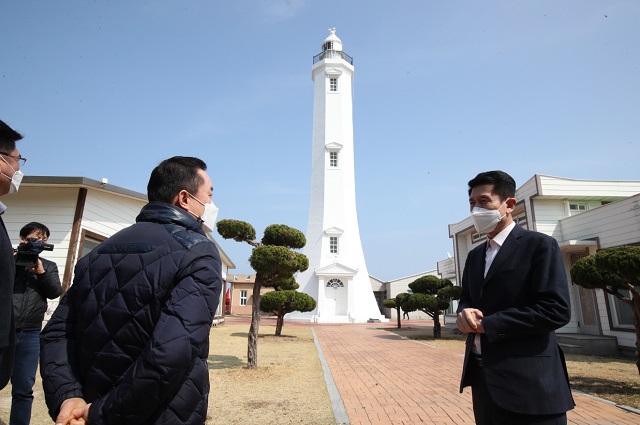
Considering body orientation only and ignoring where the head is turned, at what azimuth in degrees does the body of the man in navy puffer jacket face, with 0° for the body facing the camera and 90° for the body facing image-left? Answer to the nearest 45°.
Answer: approximately 225°

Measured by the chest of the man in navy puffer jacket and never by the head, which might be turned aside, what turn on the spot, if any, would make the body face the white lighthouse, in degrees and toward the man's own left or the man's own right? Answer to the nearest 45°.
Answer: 0° — they already face it

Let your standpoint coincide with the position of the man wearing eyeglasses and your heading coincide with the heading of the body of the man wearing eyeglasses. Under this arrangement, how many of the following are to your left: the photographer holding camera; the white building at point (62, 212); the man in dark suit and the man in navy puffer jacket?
2

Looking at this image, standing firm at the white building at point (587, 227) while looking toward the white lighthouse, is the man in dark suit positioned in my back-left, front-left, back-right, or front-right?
back-left

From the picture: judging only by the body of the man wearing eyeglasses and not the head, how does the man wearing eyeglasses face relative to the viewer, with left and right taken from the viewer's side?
facing to the right of the viewer

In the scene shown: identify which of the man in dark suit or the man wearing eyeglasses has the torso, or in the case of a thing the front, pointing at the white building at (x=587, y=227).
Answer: the man wearing eyeglasses

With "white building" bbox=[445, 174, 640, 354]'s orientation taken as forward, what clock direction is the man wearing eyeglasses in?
The man wearing eyeglasses is roughly at 11 o'clock from the white building.

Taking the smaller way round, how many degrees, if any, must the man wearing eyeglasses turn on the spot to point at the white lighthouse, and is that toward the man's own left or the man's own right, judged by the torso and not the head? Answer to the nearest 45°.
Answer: approximately 45° to the man's own left

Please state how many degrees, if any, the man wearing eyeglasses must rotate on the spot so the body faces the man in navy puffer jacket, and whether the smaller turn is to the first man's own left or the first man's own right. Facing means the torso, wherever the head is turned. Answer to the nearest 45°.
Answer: approximately 45° to the first man's own right

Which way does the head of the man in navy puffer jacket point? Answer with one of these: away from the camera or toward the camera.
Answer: away from the camera

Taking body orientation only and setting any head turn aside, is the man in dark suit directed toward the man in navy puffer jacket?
yes
